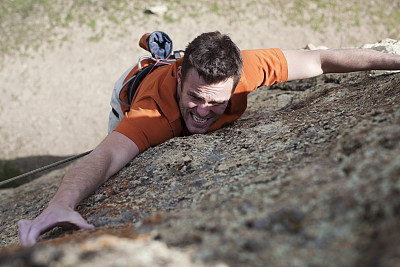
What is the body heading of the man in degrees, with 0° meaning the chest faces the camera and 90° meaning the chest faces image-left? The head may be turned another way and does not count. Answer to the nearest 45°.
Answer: approximately 0°
